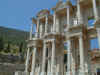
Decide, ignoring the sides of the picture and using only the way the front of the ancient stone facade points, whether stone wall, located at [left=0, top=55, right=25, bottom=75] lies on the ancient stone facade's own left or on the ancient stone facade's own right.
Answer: on the ancient stone facade's own right

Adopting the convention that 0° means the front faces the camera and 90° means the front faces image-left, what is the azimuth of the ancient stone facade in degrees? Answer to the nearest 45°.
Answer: approximately 45°
